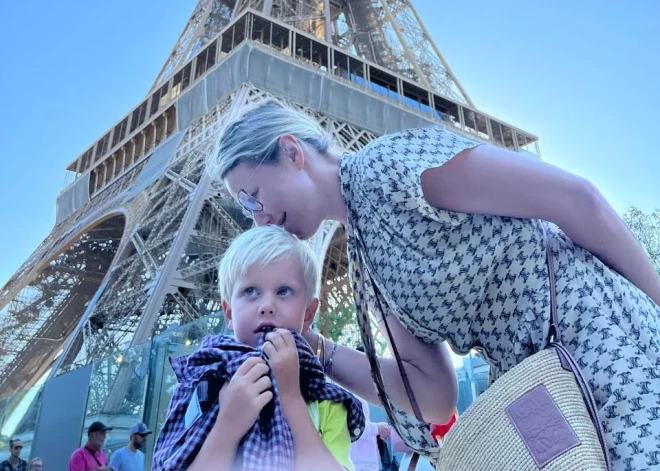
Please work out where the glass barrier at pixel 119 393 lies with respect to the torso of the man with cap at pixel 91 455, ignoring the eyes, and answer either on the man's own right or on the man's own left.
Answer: on the man's own left

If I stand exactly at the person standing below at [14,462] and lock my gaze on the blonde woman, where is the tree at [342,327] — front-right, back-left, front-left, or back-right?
back-left

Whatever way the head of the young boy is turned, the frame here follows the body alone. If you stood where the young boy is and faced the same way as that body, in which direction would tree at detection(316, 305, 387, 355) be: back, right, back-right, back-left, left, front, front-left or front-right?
back

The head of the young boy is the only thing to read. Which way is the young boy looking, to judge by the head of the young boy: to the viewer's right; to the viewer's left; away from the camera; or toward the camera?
toward the camera

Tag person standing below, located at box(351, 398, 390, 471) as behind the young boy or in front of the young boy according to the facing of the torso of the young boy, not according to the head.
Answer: behind

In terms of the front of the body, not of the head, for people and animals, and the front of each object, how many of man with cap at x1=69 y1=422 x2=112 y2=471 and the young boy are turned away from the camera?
0

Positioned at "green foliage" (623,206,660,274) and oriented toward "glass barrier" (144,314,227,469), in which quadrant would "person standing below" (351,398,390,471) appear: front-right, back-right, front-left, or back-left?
front-left

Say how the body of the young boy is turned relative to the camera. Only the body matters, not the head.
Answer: toward the camera

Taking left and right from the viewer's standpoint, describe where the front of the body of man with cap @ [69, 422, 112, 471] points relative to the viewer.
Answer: facing the viewer and to the right of the viewer

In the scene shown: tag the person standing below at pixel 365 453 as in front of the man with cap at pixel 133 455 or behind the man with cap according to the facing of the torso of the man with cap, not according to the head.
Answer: in front

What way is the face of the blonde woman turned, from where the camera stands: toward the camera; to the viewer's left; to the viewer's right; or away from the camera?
to the viewer's left

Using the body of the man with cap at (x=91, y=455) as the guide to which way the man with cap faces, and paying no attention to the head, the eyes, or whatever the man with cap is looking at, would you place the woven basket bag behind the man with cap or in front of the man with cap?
in front
